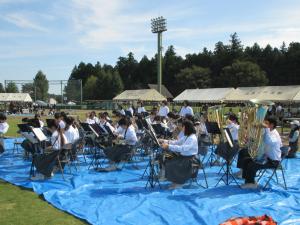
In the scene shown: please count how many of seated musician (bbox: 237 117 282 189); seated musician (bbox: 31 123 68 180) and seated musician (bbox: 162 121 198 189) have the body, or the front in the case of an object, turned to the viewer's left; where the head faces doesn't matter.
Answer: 3

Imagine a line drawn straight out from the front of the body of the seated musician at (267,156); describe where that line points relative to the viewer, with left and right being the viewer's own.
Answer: facing to the left of the viewer

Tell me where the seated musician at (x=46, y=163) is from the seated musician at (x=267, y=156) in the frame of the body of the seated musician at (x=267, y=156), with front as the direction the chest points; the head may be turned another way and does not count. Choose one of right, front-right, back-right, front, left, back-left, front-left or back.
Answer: front

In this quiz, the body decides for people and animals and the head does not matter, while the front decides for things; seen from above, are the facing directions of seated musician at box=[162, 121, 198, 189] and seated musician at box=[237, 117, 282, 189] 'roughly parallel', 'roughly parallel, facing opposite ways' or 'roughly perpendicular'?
roughly parallel

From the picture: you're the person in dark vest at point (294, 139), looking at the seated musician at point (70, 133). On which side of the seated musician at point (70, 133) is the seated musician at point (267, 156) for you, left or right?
left

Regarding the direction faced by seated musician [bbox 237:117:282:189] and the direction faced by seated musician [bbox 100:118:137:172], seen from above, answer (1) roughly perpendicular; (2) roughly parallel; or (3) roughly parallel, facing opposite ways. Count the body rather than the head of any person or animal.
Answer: roughly parallel

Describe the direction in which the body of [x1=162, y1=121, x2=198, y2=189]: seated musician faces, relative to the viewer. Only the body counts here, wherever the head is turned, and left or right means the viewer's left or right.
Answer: facing to the left of the viewer

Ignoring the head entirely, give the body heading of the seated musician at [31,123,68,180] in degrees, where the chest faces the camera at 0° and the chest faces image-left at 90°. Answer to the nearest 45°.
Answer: approximately 90°

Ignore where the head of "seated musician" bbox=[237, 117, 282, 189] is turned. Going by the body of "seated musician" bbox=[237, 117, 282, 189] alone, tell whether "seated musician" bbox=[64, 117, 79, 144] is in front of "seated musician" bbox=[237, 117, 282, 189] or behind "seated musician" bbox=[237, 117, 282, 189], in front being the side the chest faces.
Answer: in front

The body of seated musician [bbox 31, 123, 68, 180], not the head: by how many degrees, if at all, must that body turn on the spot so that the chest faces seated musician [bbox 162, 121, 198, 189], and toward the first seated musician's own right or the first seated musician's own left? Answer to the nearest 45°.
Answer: approximately 135° to the first seated musician's own left

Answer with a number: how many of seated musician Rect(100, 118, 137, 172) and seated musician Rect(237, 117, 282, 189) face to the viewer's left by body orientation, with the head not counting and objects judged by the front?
2

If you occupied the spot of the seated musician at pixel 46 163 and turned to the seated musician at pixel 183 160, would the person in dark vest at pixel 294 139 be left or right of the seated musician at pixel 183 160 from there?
left

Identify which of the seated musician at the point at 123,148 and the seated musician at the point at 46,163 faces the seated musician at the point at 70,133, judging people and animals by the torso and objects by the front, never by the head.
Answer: the seated musician at the point at 123,148

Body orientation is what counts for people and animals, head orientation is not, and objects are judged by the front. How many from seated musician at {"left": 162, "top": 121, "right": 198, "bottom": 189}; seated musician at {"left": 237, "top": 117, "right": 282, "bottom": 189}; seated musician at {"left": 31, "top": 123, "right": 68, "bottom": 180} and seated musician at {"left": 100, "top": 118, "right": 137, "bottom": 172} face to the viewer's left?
4

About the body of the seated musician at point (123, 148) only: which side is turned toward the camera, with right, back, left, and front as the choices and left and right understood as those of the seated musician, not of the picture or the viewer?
left

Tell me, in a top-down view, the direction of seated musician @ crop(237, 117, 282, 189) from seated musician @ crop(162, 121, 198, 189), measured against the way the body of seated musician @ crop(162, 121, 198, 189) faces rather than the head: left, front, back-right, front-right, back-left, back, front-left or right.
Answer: back

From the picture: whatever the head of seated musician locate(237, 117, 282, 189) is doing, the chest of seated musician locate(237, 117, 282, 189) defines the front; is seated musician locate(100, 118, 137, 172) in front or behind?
in front
